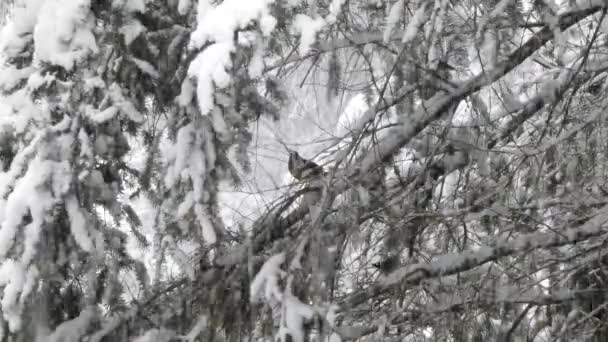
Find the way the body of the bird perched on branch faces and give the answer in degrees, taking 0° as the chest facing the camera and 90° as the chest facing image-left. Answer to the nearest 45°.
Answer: approximately 90°
